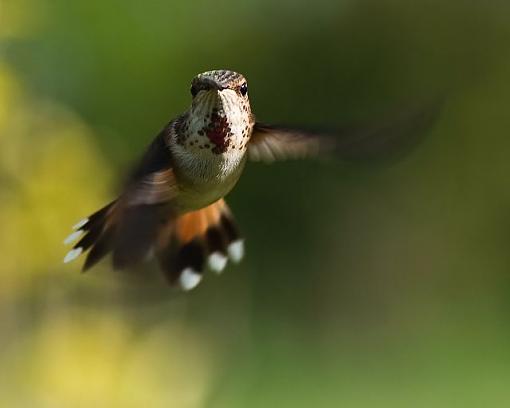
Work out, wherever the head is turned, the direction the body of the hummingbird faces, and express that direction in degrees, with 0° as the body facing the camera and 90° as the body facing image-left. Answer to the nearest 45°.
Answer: approximately 0°
